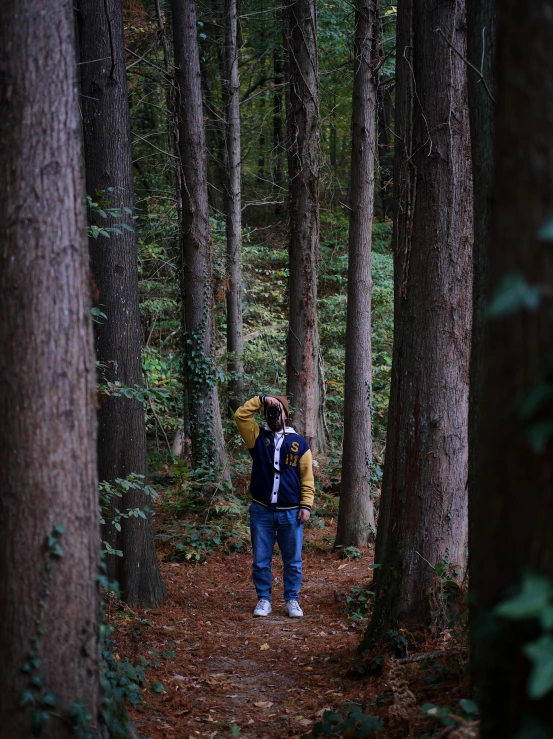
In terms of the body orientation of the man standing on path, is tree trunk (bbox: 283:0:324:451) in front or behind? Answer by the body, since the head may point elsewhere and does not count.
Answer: behind

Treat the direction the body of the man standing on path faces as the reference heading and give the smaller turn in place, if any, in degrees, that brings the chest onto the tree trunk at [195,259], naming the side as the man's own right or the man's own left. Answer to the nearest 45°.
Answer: approximately 180°

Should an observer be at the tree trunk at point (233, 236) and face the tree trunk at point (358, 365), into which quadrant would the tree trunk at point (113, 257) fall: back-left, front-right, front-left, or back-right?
front-right

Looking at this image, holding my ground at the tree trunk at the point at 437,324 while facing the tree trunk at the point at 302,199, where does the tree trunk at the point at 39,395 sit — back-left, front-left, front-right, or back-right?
back-left

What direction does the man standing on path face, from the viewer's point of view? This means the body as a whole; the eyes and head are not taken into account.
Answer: toward the camera

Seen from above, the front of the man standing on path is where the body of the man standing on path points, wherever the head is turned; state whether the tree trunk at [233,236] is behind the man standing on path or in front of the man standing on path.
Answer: behind

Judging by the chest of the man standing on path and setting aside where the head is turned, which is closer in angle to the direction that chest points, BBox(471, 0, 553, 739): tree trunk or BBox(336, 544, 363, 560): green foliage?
the tree trunk

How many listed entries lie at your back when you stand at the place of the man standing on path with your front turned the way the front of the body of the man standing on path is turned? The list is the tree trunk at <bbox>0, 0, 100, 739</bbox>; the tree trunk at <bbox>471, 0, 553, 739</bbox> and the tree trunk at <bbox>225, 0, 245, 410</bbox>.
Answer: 1

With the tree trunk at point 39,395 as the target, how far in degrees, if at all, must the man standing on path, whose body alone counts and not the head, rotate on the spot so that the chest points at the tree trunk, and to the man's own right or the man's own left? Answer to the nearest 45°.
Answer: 0° — they already face it

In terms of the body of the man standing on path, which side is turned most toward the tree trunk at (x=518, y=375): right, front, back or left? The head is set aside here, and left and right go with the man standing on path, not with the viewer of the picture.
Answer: front

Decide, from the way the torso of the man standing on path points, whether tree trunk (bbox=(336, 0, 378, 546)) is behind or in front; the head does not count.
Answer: behind
